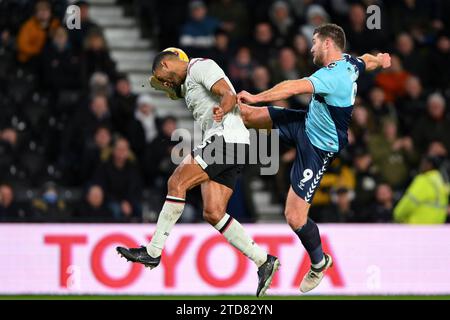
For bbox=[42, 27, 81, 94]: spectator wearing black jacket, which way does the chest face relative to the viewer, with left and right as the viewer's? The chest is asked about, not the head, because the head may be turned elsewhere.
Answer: facing the viewer

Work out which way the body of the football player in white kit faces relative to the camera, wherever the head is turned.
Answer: to the viewer's left

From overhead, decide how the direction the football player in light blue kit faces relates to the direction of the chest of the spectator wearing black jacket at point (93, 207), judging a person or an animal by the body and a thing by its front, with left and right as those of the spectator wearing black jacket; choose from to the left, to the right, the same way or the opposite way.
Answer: to the right

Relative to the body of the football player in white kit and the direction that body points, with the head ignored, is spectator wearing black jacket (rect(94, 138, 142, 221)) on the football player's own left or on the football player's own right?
on the football player's own right

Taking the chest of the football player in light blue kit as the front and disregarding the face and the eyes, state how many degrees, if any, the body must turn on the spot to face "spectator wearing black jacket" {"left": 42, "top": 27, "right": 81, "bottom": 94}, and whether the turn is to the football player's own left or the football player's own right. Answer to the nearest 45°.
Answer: approximately 45° to the football player's own right
